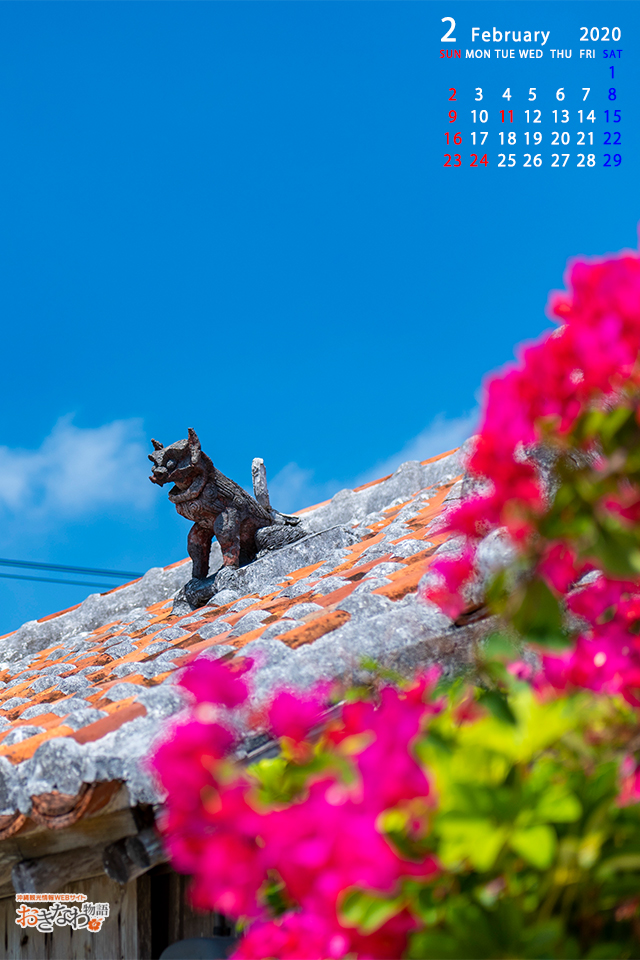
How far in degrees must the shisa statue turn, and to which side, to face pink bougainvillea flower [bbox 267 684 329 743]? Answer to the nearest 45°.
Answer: approximately 45° to its left

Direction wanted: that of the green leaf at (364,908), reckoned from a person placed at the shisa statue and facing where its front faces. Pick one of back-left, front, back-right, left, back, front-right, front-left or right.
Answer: front-left

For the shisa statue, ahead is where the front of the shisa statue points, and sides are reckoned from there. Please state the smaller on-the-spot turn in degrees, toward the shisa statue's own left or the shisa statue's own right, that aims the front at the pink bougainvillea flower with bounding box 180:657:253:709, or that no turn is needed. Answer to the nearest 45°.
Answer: approximately 45° to the shisa statue's own left

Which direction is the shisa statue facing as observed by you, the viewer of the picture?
facing the viewer and to the left of the viewer
